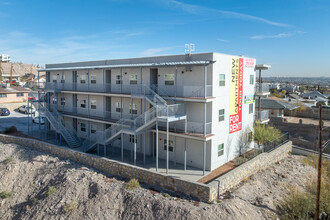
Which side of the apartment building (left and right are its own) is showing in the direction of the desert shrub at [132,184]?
front

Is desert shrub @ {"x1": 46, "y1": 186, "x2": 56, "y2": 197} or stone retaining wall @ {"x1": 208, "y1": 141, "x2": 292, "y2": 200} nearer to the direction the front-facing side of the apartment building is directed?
the desert shrub

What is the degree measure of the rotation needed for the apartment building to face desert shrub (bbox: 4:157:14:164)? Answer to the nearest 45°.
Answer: approximately 45° to its right

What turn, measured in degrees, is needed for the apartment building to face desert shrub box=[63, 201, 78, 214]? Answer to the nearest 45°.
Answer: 0° — it already faces it

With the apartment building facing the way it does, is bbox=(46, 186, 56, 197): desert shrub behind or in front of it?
in front

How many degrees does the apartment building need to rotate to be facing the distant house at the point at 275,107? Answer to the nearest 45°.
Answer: approximately 180°

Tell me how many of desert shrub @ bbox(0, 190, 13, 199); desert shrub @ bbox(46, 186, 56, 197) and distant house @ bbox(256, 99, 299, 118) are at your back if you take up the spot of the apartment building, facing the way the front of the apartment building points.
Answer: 1

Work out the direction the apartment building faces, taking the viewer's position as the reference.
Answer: facing the viewer and to the left of the viewer

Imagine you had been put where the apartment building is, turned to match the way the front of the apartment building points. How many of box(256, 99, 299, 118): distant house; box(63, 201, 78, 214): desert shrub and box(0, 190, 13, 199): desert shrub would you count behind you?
1

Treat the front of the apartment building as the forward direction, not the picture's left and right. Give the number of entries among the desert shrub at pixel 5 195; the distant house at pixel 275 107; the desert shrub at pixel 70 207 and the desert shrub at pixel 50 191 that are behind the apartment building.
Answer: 1

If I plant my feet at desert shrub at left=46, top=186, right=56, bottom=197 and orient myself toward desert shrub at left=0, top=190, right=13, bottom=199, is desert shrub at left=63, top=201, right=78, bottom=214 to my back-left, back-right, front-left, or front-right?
back-left
